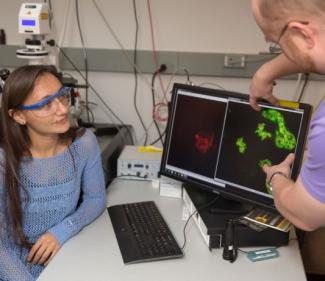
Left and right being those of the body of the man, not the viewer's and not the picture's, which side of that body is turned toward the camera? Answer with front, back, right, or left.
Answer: left

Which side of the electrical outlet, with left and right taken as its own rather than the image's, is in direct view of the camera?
front

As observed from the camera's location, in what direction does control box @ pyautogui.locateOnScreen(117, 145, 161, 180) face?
facing the viewer

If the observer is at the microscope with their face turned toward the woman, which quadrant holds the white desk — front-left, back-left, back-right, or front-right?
front-left

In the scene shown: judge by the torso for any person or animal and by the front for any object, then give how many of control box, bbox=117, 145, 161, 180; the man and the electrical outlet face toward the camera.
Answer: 2

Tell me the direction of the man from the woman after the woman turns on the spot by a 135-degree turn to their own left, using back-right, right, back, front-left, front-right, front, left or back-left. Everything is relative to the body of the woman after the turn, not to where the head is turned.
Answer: back-right

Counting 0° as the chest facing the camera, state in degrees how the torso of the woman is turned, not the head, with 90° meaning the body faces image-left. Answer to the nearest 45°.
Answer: approximately 315°
